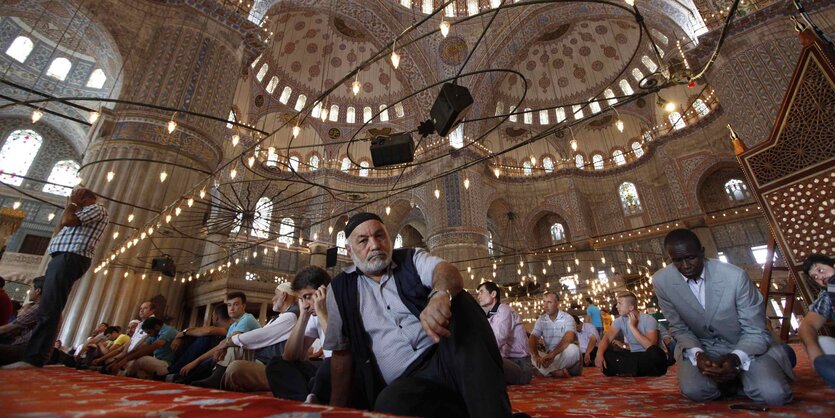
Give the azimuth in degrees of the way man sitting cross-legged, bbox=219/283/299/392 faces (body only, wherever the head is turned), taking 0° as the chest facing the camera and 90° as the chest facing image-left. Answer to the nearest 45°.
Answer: approximately 90°

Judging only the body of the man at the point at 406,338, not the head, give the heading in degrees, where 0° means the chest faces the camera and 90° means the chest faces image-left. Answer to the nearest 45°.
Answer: approximately 0°

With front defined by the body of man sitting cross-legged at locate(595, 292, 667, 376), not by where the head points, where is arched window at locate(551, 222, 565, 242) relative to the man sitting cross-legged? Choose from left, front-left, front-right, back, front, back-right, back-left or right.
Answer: back-right

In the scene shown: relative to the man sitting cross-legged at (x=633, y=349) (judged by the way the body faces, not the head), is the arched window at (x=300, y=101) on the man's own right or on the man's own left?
on the man's own right

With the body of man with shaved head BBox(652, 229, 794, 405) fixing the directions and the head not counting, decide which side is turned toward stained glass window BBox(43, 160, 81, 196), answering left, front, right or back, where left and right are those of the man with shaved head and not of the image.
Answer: right

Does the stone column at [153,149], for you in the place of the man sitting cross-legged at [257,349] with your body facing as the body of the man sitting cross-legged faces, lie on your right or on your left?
on your right
